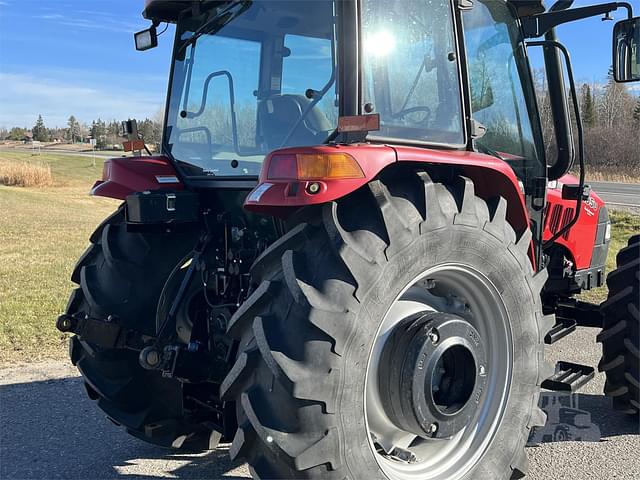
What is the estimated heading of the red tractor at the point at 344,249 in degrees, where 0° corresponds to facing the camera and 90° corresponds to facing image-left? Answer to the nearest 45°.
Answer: approximately 225°
